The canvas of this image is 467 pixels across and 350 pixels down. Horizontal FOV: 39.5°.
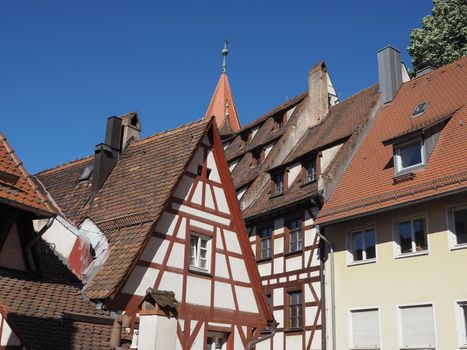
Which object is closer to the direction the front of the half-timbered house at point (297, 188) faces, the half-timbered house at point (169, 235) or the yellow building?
the half-timbered house

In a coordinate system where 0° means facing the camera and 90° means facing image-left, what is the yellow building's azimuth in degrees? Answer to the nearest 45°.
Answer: approximately 45°

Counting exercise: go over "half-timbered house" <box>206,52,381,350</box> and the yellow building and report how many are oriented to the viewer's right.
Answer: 0

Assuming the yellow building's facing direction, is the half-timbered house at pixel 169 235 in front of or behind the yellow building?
in front

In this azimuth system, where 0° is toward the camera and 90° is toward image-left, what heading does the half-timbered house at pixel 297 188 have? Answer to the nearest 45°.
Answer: approximately 45°

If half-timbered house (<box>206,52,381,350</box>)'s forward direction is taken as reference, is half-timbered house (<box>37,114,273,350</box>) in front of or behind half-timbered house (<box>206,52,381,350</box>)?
in front
